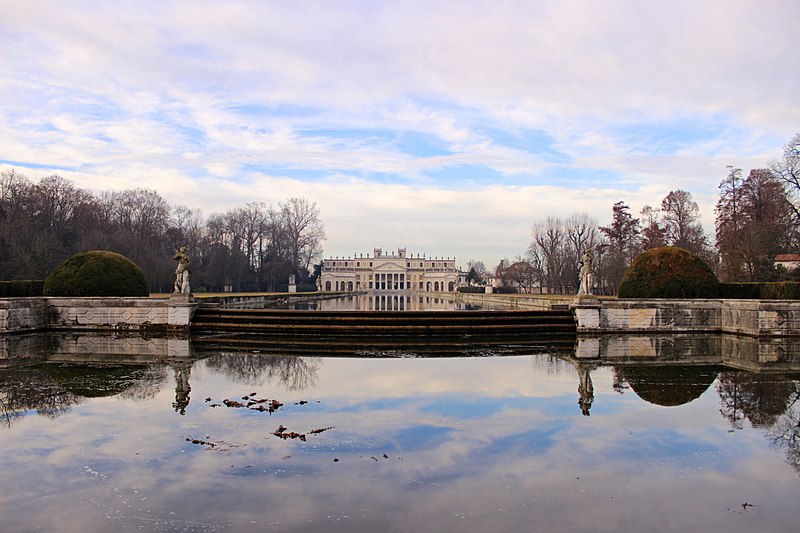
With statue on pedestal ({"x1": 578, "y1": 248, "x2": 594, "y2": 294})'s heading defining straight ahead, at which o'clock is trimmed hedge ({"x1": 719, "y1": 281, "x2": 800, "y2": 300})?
The trimmed hedge is roughly at 8 o'clock from the statue on pedestal.

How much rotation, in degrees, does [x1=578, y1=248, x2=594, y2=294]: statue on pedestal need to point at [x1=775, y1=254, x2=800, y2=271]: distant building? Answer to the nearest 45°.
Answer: approximately 135° to its left

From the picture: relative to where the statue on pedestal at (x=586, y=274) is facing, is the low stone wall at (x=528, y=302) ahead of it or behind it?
behind

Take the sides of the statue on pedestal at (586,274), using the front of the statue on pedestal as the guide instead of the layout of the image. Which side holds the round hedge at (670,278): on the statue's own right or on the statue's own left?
on the statue's own left

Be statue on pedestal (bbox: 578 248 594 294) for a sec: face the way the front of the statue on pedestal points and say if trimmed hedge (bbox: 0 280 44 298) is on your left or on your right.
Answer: on your right

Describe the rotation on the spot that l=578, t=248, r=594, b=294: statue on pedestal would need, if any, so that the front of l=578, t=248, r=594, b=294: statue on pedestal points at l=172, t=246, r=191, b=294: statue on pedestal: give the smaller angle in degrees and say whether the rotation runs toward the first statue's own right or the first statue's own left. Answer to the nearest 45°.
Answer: approximately 90° to the first statue's own right

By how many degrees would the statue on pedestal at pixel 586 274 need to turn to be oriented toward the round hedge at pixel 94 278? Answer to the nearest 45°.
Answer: approximately 90° to its right

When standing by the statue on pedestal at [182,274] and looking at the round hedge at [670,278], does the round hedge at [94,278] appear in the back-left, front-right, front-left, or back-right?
back-left
